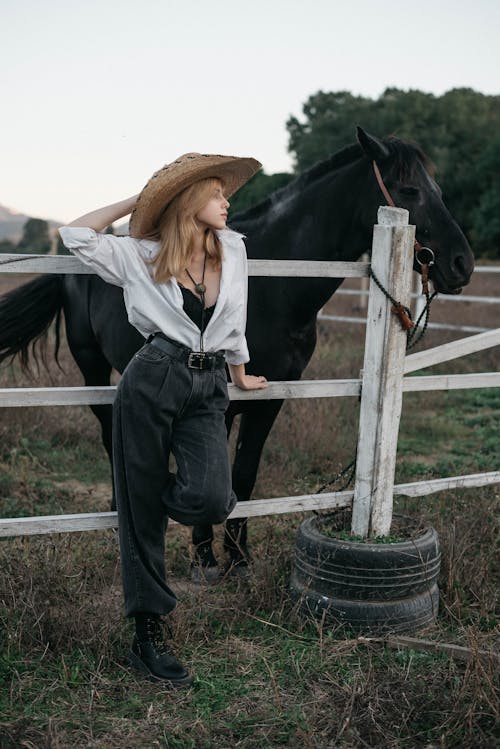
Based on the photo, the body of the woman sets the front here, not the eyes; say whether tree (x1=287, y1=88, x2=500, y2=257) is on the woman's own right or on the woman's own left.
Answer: on the woman's own left

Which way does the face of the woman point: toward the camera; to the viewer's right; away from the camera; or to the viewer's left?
to the viewer's right

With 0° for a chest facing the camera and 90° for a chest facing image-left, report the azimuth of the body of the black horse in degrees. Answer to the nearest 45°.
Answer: approximately 270°

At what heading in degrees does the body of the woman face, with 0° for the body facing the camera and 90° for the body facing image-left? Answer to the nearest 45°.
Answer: approximately 315°

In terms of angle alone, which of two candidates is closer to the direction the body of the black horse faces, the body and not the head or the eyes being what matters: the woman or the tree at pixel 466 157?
the tree
